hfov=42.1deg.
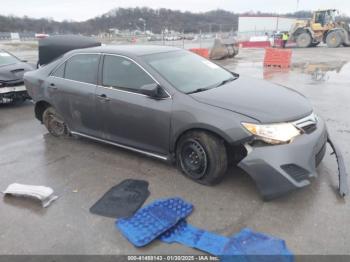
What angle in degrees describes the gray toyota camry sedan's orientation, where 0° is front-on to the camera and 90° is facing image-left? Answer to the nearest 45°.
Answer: approximately 315°

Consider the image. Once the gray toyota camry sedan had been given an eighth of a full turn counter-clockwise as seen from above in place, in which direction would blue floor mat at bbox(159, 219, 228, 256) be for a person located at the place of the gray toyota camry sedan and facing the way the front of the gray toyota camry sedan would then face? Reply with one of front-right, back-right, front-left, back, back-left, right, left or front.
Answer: right

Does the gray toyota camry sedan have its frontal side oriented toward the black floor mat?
no

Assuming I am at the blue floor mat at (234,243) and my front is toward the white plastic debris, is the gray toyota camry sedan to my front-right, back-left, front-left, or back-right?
front-right

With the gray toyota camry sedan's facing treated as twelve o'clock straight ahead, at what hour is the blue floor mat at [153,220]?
The blue floor mat is roughly at 2 o'clock from the gray toyota camry sedan.

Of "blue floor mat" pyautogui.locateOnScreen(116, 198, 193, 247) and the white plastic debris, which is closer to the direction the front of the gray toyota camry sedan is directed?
the blue floor mat

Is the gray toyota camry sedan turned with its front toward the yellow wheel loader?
no

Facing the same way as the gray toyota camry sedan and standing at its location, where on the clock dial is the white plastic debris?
The white plastic debris is roughly at 4 o'clock from the gray toyota camry sedan.

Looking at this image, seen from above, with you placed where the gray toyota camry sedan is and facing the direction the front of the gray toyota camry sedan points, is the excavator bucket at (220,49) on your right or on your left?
on your left

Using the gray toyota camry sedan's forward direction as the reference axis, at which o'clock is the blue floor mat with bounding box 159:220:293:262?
The blue floor mat is roughly at 1 o'clock from the gray toyota camry sedan.
